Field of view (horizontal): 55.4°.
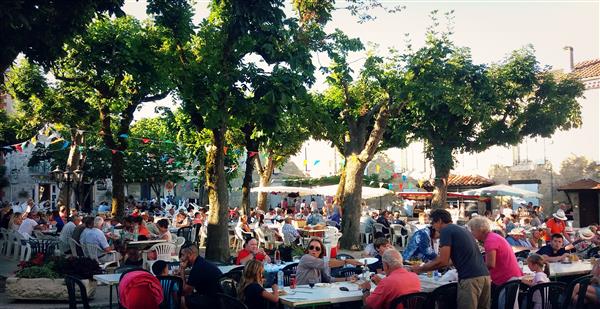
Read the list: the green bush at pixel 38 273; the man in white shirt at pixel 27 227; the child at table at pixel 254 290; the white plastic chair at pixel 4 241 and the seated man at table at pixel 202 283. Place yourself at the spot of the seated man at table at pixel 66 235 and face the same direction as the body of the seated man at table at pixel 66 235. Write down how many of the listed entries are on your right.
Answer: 3

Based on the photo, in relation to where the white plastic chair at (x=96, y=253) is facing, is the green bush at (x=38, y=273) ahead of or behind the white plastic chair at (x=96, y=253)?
behind

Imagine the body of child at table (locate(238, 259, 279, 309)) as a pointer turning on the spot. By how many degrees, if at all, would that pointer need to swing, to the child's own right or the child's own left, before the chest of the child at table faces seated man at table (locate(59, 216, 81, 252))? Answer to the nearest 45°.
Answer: approximately 90° to the child's own left

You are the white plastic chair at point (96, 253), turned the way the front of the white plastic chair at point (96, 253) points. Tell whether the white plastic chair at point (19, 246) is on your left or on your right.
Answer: on your left

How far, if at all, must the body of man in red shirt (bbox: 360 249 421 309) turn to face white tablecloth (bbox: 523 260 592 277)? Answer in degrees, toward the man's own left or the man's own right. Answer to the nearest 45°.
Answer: approximately 90° to the man's own right
